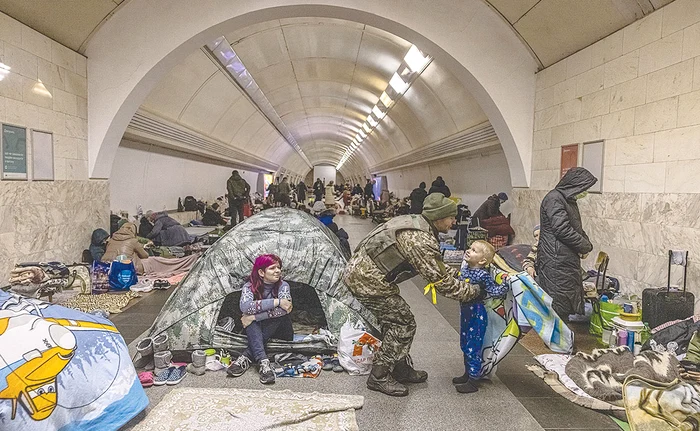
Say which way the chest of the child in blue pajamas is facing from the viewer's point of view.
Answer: to the viewer's left

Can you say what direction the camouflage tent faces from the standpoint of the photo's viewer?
facing the viewer

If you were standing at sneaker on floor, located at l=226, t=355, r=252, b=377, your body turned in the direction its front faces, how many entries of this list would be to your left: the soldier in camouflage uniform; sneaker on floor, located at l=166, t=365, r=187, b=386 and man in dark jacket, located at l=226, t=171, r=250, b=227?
1

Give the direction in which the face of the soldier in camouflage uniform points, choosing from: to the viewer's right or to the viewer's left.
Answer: to the viewer's right

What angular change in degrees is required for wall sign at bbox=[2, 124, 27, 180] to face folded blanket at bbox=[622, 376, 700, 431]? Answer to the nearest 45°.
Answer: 0° — it already faces it

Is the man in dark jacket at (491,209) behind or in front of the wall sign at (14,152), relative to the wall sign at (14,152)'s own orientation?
in front

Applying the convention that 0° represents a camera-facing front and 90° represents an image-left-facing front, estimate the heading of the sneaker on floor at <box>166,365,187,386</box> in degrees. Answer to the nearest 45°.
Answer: approximately 45°

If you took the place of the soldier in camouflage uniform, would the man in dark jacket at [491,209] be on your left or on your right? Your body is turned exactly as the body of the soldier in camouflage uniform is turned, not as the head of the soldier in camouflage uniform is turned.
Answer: on your left

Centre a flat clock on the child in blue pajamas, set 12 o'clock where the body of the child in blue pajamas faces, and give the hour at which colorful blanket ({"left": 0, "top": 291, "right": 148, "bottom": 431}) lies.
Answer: The colorful blanket is roughly at 11 o'clock from the child in blue pajamas.

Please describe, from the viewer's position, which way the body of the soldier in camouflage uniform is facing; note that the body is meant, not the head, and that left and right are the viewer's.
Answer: facing to the right of the viewer
